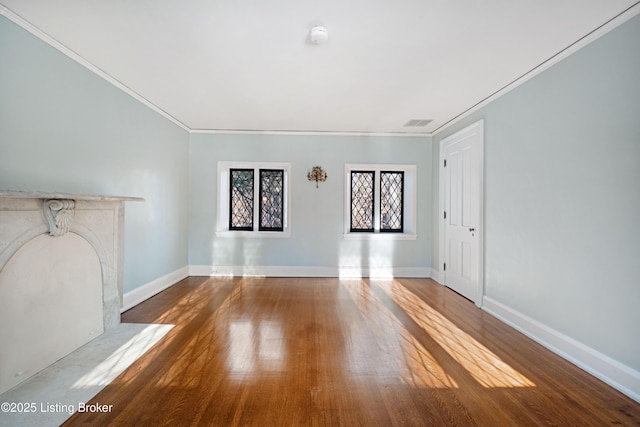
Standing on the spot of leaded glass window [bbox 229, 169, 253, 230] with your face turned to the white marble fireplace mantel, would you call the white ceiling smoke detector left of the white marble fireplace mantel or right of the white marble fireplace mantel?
left

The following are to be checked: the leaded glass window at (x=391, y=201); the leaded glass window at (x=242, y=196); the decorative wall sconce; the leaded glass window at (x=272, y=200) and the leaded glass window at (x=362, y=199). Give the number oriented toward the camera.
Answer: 5

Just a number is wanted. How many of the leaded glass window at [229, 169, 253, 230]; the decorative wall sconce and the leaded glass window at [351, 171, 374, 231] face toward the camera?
3

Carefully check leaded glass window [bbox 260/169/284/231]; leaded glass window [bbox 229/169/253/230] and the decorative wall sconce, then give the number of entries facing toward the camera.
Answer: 3

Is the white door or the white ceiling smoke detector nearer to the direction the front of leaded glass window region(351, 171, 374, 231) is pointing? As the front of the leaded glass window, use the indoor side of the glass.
the white ceiling smoke detector

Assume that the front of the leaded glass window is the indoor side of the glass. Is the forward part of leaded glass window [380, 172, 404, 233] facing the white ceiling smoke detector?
yes

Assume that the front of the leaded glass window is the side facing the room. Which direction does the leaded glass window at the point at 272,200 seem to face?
toward the camera

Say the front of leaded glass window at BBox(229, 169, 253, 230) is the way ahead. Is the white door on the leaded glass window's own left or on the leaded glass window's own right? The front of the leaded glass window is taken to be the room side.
on the leaded glass window's own left

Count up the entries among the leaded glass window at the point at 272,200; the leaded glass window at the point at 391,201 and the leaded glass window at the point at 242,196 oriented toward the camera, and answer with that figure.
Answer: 3

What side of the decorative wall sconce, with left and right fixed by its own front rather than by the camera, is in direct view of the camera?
front

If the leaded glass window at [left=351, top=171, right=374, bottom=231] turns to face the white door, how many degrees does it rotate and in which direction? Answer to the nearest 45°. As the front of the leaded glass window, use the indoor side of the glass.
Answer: approximately 45° to its left

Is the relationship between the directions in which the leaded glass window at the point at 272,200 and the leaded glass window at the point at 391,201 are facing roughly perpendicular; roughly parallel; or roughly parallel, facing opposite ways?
roughly parallel

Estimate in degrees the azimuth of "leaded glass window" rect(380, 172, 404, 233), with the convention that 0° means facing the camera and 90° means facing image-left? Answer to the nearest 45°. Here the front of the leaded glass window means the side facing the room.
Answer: approximately 0°

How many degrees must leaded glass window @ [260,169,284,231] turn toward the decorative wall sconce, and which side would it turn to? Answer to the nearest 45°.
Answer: approximately 45° to its left

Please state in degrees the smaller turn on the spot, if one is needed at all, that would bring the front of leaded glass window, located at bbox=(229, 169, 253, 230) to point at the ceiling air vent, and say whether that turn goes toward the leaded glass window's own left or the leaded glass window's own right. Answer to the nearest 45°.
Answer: approximately 45° to the leaded glass window's own left

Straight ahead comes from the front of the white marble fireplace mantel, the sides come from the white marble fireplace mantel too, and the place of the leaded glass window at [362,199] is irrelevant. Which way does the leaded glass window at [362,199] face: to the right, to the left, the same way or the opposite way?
to the right

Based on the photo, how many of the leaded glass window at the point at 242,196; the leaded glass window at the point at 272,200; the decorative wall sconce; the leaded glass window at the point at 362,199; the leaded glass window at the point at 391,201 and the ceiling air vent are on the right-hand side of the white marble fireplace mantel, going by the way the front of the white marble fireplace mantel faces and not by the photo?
0

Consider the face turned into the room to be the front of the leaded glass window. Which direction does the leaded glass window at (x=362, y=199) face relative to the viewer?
toward the camera

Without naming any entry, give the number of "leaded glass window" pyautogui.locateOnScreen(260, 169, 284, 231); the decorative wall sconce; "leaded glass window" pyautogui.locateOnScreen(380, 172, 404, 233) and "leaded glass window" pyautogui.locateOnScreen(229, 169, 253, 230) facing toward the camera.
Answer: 4

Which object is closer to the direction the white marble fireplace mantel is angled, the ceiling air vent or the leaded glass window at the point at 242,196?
the ceiling air vent

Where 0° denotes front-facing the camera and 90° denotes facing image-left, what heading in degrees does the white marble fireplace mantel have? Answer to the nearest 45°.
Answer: approximately 315°
